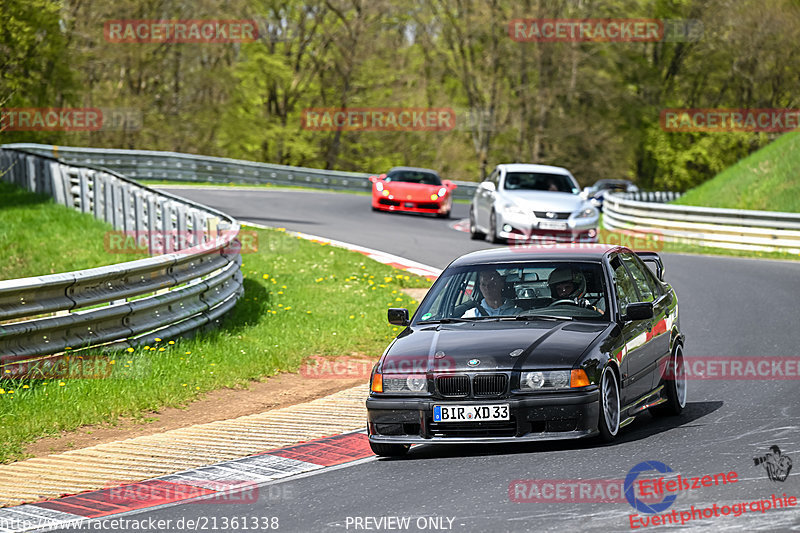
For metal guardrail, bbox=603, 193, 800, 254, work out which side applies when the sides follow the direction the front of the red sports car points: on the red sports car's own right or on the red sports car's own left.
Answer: on the red sports car's own left

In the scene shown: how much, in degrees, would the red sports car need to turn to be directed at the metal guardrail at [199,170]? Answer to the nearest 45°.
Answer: approximately 135° to its right

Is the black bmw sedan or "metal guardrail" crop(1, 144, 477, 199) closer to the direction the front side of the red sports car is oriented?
the black bmw sedan

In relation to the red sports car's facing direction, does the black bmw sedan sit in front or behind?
in front

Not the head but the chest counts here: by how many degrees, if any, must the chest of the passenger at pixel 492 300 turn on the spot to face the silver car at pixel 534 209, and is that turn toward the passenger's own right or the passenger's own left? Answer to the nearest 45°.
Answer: approximately 180°

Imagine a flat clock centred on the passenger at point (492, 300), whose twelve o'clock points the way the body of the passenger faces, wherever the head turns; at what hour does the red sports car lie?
The red sports car is roughly at 6 o'clock from the passenger.

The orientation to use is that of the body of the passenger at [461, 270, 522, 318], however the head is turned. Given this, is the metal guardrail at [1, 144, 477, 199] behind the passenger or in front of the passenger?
behind

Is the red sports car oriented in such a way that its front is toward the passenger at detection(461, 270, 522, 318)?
yes

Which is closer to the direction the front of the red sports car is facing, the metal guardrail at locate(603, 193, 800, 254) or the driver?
the driver

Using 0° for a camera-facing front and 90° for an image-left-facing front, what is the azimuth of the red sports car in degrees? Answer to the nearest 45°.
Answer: approximately 0°

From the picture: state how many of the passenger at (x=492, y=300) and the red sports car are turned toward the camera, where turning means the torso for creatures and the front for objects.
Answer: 2
